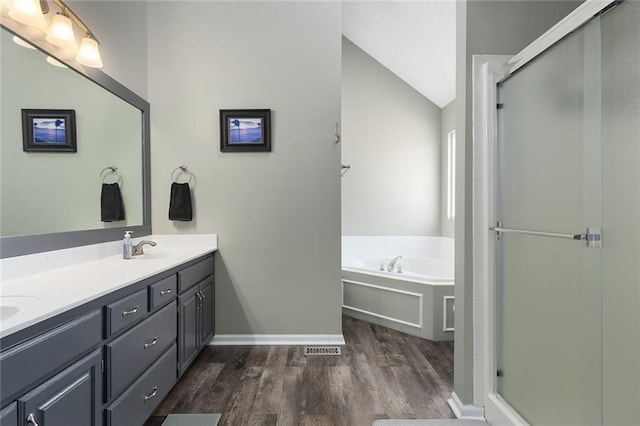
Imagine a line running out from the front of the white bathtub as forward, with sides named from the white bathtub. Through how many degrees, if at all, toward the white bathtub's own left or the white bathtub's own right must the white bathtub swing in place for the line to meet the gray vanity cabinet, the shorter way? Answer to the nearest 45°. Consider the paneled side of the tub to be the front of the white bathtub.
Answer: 0° — it already faces it

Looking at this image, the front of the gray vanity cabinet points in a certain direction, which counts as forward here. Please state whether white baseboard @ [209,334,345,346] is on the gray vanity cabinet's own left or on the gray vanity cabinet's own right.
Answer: on the gray vanity cabinet's own left

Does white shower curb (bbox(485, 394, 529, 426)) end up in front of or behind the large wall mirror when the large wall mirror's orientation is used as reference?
in front

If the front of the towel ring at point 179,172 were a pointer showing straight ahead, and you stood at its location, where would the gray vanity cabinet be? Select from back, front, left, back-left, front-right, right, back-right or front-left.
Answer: front

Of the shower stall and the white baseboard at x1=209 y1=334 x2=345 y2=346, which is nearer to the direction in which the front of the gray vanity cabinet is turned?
the shower stall

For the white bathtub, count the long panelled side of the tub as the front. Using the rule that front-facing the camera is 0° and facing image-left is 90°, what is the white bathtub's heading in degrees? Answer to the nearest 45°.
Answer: approximately 45°

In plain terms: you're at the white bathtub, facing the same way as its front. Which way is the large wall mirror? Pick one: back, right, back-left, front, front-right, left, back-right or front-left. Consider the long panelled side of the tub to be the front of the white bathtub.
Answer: front

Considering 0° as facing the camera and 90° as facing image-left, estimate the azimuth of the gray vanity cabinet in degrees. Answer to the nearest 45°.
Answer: approximately 315°

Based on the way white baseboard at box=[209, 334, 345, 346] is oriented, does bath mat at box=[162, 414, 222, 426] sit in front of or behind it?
in front

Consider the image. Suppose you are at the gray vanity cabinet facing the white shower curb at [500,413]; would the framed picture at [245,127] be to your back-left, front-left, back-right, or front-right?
front-left

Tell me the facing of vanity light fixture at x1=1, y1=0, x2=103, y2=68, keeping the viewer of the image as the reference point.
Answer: facing the viewer and to the right of the viewer

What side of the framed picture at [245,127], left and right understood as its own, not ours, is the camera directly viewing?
front

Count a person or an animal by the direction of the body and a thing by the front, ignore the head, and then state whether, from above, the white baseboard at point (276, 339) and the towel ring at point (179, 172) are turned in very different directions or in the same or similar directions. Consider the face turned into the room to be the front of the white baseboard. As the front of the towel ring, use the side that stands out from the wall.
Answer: same or similar directions
